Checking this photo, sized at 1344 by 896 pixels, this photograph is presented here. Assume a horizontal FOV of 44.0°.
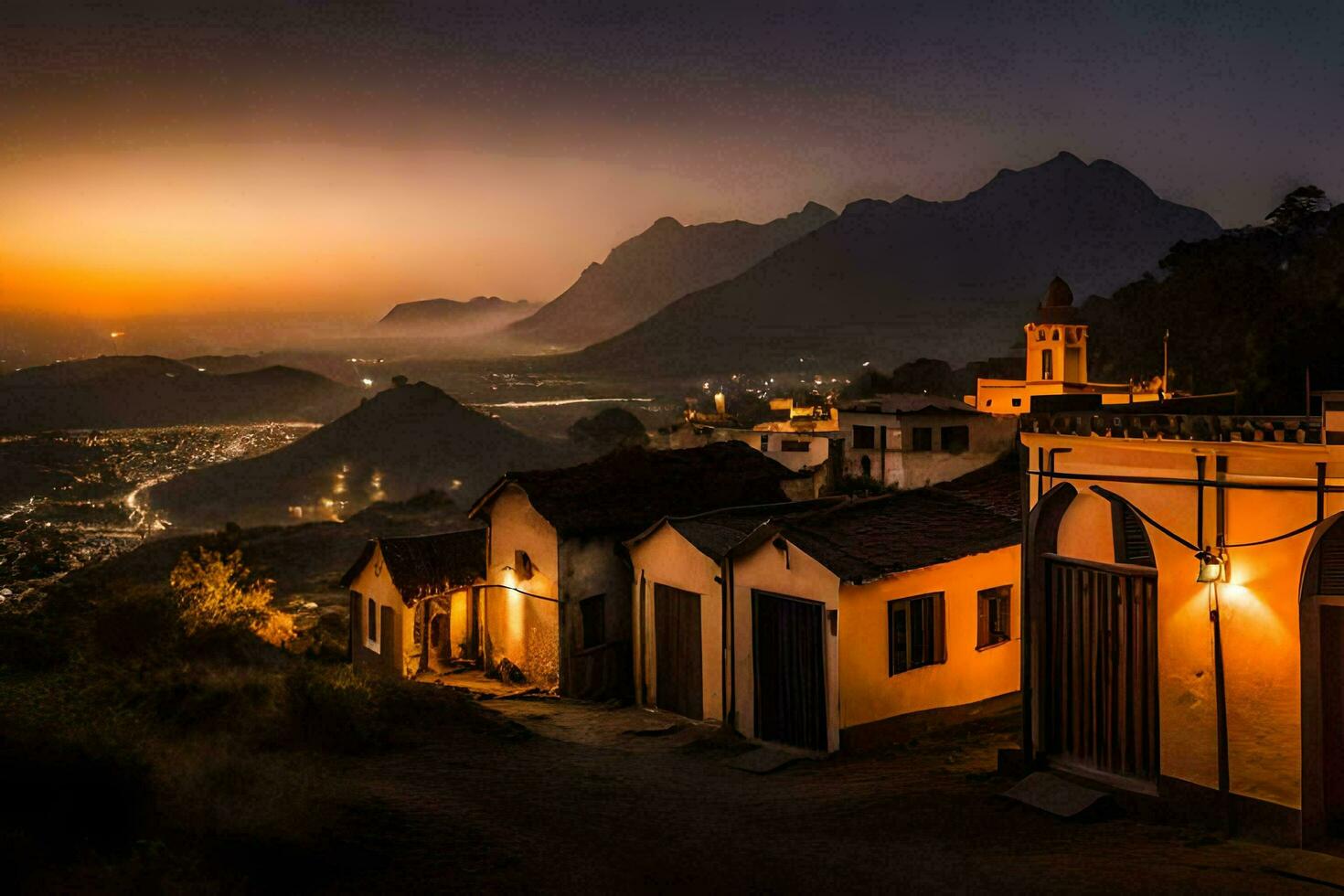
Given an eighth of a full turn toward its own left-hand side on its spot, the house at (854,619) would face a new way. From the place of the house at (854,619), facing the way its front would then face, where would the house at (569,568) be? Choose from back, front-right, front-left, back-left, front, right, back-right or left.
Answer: back-right

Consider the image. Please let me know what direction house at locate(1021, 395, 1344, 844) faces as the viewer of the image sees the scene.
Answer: facing the viewer and to the left of the viewer

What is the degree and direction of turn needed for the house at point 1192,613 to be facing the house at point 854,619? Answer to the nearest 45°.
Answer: approximately 90° to its right

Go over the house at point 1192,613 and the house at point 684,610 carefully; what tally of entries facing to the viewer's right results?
0

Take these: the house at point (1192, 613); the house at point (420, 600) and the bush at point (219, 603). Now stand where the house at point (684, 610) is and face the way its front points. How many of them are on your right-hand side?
2

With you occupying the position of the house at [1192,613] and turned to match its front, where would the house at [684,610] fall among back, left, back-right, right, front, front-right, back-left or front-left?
right

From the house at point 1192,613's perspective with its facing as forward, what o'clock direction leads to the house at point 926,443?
the house at point 926,443 is roughly at 4 o'clock from the house at point 1192,613.

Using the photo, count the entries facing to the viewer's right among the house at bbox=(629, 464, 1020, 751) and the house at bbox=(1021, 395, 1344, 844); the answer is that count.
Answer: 0

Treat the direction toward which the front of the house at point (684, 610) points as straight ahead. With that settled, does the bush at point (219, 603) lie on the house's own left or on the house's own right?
on the house's own right

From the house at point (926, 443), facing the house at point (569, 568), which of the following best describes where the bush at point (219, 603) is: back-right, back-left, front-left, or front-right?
front-right

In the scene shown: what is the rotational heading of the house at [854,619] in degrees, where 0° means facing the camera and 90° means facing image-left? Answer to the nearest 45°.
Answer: approximately 45°

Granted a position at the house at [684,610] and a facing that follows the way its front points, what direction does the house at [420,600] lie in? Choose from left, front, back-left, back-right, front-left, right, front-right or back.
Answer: right

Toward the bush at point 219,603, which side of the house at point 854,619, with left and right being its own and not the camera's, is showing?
right
